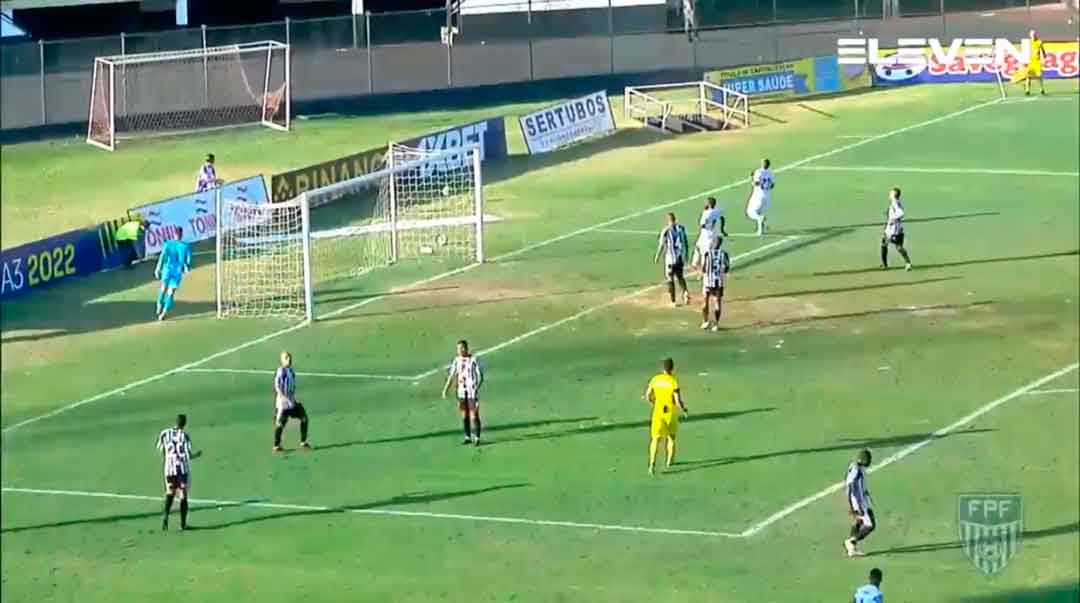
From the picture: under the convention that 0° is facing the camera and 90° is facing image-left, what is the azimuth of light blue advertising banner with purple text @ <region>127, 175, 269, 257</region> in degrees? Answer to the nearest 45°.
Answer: approximately 315°

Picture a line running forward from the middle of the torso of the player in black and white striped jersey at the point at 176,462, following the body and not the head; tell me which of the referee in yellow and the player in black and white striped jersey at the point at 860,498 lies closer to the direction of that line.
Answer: the referee in yellow

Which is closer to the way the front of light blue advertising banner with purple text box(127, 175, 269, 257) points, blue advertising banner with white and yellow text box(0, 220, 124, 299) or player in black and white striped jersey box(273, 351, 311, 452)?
the player in black and white striped jersey

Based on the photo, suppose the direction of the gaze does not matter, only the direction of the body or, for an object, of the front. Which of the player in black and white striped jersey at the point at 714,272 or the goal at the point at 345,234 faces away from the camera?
the player in black and white striped jersey

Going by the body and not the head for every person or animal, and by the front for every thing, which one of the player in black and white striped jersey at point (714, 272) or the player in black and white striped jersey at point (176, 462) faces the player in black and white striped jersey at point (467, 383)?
the player in black and white striped jersey at point (176, 462)

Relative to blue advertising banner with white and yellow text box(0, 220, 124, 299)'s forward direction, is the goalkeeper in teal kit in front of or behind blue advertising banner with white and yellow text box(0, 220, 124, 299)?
in front

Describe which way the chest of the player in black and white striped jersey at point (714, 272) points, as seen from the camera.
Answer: away from the camera

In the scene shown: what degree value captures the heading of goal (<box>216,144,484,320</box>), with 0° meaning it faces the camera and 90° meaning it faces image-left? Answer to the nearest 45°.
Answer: approximately 315°

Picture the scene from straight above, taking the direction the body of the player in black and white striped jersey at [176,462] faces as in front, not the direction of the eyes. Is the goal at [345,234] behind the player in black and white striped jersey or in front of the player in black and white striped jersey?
in front
